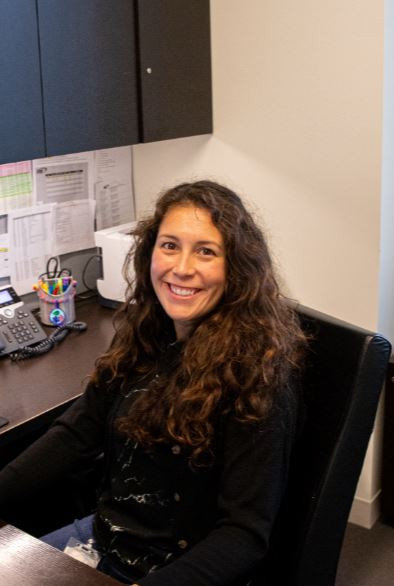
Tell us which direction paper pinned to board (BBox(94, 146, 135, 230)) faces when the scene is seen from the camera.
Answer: facing the viewer and to the right of the viewer

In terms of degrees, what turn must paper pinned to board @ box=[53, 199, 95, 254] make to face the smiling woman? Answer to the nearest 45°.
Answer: approximately 45° to its right

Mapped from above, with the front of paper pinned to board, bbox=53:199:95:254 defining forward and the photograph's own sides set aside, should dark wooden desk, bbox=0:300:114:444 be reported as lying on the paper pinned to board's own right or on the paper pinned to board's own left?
on the paper pinned to board's own right

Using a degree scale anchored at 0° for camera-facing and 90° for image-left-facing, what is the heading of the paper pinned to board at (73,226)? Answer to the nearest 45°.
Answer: approximately 315°

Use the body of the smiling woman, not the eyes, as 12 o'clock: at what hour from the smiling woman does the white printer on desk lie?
The white printer on desk is roughly at 4 o'clock from the smiling woman.
